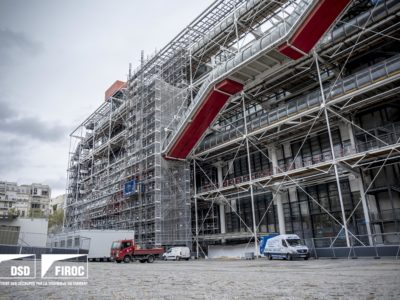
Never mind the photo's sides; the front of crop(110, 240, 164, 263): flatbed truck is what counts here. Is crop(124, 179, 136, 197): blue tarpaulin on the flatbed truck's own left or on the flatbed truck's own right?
on the flatbed truck's own right

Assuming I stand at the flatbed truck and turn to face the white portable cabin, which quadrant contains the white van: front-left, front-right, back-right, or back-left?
back-right

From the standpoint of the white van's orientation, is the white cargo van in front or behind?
behind

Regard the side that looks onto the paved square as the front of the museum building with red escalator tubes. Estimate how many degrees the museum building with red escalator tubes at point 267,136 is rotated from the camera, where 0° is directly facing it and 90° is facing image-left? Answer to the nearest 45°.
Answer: approximately 45°

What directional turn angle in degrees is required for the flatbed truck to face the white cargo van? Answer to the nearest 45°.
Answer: approximately 180°

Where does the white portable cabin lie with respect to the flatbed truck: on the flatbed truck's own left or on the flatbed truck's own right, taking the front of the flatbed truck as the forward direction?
on the flatbed truck's own right
